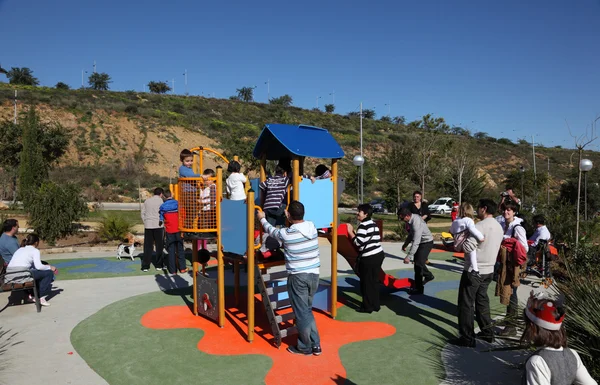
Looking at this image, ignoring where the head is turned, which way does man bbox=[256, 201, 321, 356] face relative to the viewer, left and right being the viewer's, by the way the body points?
facing away from the viewer and to the left of the viewer

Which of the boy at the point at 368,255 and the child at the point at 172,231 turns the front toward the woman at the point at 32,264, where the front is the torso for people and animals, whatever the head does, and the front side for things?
the boy

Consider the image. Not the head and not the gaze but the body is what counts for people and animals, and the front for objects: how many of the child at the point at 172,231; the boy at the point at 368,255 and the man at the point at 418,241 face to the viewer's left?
2

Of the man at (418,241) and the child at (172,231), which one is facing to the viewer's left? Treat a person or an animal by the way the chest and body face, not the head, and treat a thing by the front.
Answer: the man

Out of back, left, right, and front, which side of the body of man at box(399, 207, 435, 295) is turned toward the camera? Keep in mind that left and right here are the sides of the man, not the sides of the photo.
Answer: left

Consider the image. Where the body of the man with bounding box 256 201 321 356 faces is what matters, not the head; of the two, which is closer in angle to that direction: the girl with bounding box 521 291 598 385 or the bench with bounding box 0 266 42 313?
the bench

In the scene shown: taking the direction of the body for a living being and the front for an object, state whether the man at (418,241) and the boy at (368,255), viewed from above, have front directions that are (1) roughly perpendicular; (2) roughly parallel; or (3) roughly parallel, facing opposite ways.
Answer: roughly parallel

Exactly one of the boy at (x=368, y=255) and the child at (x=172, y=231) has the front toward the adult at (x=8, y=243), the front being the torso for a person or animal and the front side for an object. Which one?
the boy

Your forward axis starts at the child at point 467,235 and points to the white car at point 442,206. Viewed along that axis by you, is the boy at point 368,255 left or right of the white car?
left

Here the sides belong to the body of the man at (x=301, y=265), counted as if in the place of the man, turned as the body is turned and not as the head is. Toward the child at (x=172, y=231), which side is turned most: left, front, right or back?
front

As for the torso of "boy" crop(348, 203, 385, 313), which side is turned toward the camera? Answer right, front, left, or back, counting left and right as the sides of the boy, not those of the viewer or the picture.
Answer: left

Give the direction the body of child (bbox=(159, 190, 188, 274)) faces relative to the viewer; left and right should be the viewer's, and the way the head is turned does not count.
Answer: facing away from the viewer and to the right of the viewer

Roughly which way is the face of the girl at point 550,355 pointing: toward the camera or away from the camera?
away from the camera

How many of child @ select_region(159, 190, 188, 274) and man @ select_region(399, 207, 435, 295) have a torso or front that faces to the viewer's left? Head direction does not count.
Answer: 1

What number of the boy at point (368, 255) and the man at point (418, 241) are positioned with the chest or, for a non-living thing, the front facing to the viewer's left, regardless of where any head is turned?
2

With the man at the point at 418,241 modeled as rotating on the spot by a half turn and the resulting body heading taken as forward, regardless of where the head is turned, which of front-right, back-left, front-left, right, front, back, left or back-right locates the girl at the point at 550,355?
right

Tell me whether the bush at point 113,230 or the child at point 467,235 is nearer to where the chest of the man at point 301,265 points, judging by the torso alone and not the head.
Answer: the bush
